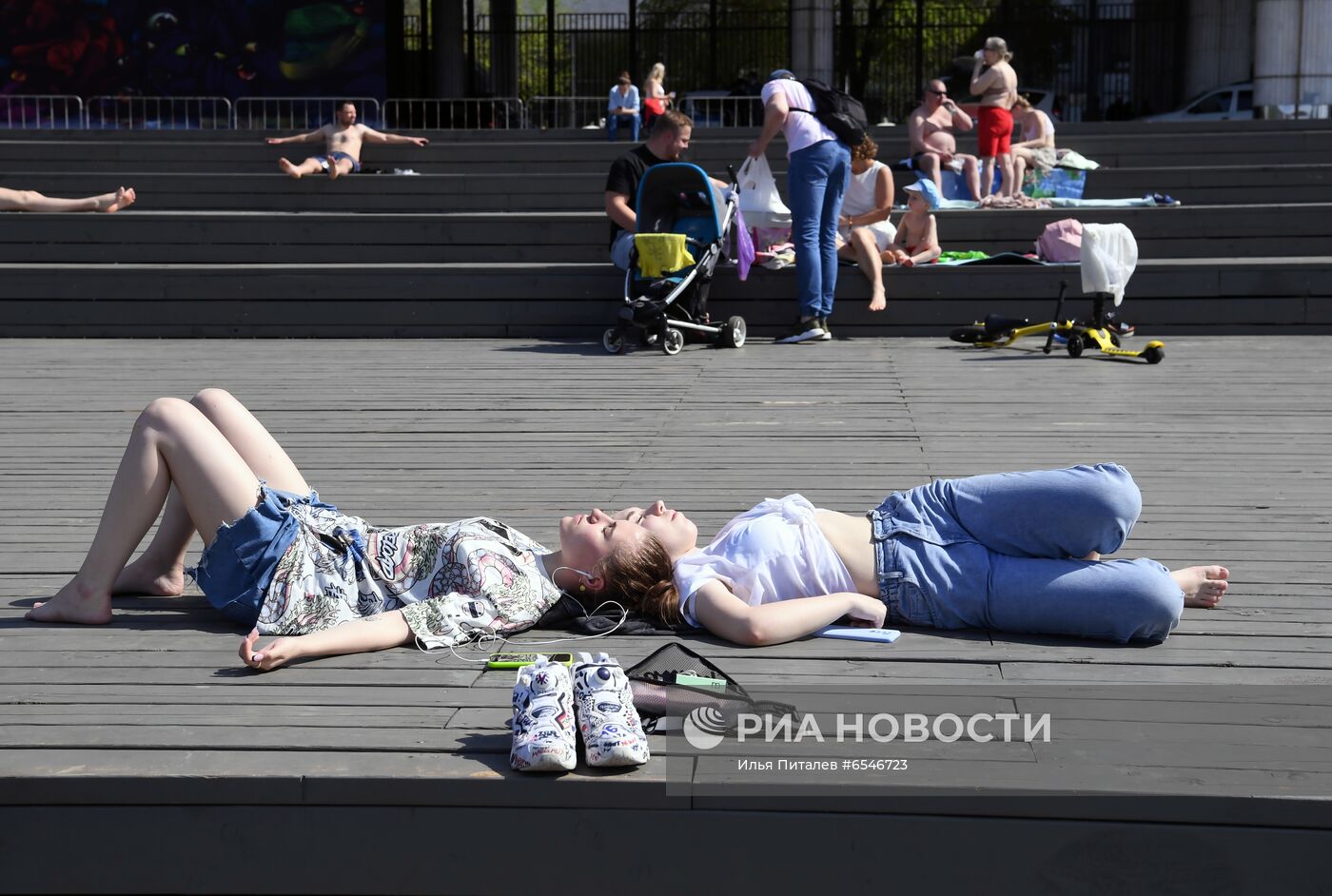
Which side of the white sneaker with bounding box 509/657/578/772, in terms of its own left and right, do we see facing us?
front

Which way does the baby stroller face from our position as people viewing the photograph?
facing the viewer and to the left of the viewer

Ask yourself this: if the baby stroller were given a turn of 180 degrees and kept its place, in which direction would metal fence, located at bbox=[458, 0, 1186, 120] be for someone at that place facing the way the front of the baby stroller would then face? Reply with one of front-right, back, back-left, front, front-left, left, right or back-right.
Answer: front-left

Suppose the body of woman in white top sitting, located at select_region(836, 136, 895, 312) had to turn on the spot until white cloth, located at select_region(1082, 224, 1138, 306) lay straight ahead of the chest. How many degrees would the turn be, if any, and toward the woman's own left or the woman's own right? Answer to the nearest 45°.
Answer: approximately 90° to the woman's own left

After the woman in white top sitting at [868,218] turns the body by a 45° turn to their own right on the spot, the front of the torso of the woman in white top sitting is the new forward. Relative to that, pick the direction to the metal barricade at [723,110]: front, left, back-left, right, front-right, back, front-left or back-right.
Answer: right

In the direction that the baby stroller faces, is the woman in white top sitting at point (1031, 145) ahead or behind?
behind

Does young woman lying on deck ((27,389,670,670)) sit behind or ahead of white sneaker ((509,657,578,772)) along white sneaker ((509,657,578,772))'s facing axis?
behind

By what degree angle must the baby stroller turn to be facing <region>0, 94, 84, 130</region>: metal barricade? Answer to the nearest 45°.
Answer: approximately 90° to its right

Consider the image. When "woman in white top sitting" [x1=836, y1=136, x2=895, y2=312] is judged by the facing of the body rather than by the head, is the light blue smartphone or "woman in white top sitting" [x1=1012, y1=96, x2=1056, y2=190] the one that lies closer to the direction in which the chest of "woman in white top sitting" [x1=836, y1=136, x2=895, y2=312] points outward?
the light blue smartphone

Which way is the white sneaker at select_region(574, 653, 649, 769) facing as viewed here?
toward the camera
